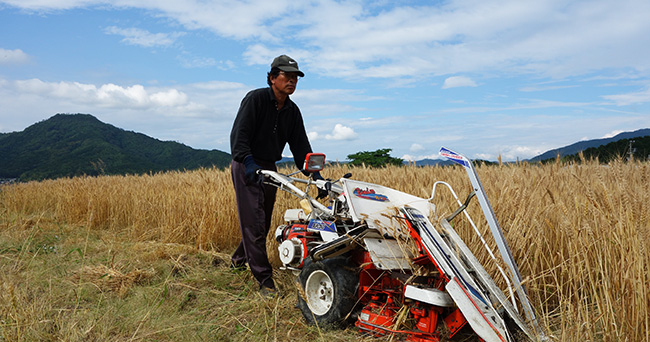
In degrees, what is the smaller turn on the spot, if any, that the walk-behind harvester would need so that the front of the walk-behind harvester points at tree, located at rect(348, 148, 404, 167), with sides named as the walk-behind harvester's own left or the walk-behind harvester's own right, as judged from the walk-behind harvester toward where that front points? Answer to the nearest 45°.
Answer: approximately 135° to the walk-behind harvester's own left

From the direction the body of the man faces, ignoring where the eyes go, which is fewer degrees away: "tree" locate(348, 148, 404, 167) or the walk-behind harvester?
the walk-behind harvester

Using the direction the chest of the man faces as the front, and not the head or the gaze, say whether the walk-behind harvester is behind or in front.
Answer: in front

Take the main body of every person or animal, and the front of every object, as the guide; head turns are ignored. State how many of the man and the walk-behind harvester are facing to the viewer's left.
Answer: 0

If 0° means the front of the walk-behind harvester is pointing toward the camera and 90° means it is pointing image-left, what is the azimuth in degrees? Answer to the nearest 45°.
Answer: approximately 315°

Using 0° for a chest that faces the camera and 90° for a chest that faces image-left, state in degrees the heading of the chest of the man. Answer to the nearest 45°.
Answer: approximately 315°

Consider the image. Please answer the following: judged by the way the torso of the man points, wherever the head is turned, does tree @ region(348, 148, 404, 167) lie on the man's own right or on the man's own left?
on the man's own left

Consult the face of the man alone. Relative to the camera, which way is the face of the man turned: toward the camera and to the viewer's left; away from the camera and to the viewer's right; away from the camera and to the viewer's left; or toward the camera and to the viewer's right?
toward the camera and to the viewer's right

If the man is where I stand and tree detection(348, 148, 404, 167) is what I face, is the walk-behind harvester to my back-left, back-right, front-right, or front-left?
back-right

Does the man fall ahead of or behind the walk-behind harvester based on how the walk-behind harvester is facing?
behind
